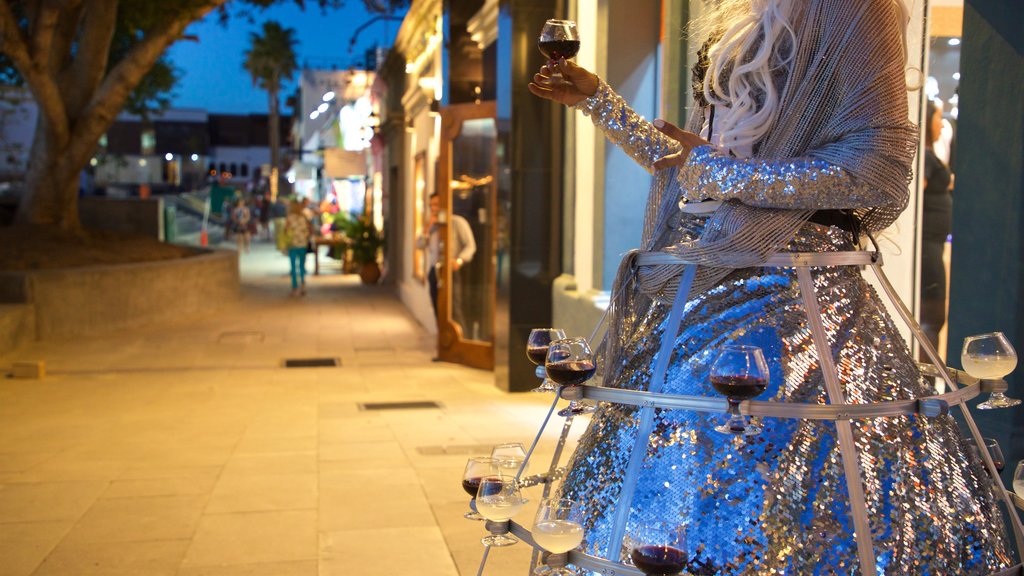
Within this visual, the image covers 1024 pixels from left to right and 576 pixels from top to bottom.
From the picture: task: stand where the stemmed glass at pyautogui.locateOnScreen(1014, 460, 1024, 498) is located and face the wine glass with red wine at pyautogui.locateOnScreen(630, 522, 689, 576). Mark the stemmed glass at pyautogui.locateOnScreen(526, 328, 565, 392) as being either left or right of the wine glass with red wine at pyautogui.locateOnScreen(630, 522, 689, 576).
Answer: right

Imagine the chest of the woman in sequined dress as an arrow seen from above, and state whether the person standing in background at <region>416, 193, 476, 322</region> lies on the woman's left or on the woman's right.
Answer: on the woman's right

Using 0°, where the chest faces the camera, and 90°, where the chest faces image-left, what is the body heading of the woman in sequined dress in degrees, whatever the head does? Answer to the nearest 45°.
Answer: approximately 45°

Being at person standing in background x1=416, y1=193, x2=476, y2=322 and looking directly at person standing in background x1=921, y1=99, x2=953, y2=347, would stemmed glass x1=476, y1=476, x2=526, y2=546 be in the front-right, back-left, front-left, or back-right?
front-right

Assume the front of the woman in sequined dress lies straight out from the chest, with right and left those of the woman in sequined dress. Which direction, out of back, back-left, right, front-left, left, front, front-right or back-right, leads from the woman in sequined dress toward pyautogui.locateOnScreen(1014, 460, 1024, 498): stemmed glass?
back
